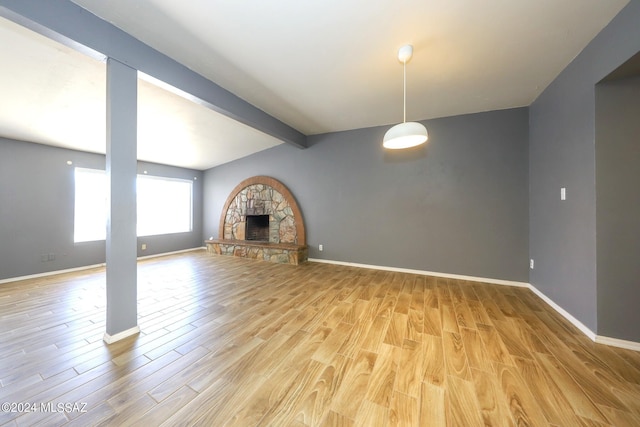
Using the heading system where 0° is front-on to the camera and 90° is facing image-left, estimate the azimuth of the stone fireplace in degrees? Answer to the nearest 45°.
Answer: approximately 45°

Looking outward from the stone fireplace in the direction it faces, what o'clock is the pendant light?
The pendant light is roughly at 10 o'clock from the stone fireplace.
